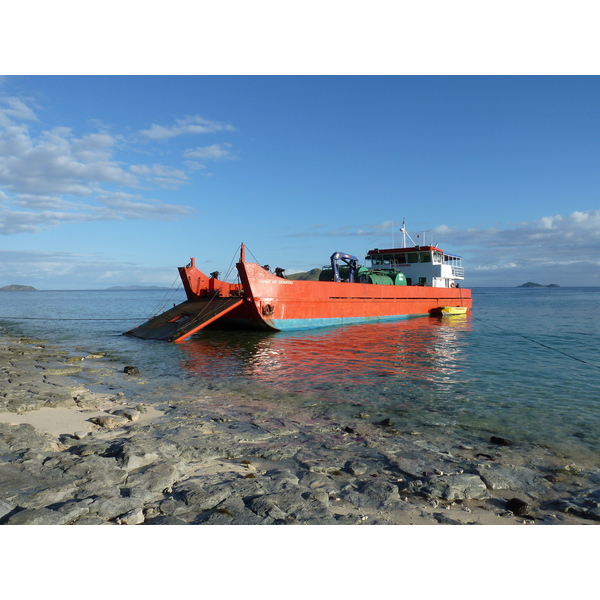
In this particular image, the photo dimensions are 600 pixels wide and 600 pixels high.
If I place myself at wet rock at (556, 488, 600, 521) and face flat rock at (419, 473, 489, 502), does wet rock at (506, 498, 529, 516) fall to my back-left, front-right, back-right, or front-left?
front-left

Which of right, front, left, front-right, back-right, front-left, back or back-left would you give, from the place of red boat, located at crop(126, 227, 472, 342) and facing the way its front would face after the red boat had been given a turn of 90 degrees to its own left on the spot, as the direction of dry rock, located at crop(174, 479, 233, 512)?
front-right

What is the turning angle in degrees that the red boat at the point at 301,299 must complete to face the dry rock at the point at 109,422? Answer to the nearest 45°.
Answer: approximately 45° to its left

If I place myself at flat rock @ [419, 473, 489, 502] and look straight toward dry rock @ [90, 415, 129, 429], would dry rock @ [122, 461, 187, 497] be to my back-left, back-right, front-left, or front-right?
front-left

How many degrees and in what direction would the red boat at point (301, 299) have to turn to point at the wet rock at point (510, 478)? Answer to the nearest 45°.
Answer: approximately 45° to its left

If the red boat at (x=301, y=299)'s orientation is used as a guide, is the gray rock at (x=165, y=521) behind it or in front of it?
in front

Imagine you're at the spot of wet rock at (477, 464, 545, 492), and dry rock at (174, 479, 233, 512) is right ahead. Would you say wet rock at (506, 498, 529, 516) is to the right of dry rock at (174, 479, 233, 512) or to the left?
left

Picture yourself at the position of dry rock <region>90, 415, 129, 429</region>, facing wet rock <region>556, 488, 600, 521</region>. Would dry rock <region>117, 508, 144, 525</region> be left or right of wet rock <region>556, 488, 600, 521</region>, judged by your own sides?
right

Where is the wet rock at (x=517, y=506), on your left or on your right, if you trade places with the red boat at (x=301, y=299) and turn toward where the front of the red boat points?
on your left

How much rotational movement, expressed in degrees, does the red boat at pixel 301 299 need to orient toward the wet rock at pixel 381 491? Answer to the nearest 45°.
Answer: approximately 45° to its left

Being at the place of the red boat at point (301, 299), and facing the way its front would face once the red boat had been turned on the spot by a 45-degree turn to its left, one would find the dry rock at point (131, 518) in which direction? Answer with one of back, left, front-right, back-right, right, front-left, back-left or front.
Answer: front
